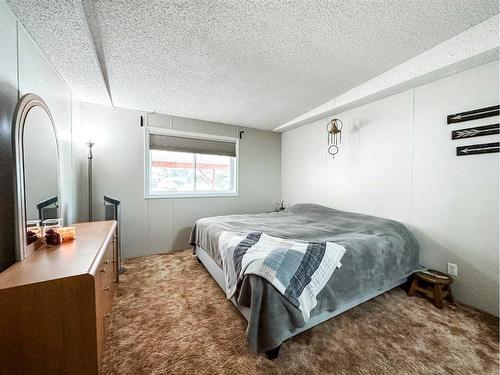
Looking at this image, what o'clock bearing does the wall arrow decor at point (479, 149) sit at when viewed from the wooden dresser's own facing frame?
The wall arrow decor is roughly at 1 o'clock from the wooden dresser.

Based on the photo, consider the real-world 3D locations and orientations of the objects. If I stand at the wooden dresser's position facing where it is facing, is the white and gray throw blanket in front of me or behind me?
in front

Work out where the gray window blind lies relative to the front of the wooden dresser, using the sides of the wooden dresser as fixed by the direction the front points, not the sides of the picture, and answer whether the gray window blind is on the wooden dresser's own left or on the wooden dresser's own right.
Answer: on the wooden dresser's own left

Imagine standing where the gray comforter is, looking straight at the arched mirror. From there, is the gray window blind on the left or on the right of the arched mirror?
right

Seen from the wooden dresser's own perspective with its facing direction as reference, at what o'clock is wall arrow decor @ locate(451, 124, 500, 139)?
The wall arrow decor is roughly at 1 o'clock from the wooden dresser.

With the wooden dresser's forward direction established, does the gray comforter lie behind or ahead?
ahead

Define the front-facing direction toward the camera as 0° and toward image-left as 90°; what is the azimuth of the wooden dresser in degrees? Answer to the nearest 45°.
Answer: approximately 270°

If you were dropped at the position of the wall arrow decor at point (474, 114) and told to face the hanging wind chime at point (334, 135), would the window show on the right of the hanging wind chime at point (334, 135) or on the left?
left
